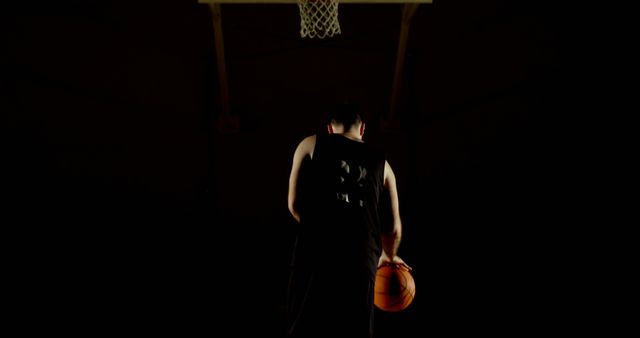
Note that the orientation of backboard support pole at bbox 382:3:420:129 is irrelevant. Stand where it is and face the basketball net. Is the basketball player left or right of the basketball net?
left

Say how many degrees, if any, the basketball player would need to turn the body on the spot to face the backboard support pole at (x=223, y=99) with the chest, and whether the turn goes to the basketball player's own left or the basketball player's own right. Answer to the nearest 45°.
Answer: approximately 45° to the basketball player's own left

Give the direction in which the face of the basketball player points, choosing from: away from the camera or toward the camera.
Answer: away from the camera

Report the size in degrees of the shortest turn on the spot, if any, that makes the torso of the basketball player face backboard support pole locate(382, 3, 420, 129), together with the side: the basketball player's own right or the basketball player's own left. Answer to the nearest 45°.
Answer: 0° — they already face it

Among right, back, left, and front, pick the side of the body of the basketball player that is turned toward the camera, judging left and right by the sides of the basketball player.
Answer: back
